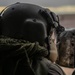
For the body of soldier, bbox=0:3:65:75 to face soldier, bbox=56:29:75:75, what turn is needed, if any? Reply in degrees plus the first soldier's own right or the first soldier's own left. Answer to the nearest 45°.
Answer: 0° — they already face them

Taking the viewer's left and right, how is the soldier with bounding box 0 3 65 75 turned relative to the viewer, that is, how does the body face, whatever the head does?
facing away from the viewer and to the right of the viewer

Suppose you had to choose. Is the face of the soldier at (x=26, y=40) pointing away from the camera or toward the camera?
away from the camera
